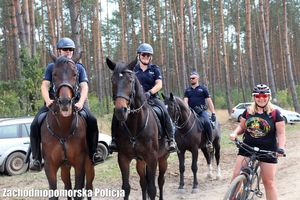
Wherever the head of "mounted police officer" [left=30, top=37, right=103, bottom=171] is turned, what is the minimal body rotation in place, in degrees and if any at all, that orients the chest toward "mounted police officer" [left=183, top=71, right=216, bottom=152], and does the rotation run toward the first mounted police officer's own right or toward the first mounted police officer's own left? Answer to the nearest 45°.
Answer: approximately 135° to the first mounted police officer's own left

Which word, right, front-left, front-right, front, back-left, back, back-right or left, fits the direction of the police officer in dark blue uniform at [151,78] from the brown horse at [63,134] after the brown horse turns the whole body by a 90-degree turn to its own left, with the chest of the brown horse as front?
front-left

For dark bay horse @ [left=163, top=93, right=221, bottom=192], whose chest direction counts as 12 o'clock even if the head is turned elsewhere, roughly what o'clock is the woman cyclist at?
The woman cyclist is roughly at 10 o'clock from the dark bay horse.

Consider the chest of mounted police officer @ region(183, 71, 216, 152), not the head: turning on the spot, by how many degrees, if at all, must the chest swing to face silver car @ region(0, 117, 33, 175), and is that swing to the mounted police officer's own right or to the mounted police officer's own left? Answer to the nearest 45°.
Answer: approximately 45° to the mounted police officer's own right

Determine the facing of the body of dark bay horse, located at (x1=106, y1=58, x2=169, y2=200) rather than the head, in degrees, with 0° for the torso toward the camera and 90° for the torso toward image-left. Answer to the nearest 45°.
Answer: approximately 45°

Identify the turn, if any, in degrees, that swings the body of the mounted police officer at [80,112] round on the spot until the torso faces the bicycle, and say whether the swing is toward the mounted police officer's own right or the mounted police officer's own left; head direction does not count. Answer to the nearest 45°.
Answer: approximately 45° to the mounted police officer's own left

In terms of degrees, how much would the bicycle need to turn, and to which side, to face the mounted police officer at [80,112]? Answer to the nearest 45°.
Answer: approximately 45° to its right

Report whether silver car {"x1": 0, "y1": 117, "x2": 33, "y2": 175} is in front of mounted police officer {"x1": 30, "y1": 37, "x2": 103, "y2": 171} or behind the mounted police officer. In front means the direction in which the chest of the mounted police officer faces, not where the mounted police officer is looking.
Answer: behind

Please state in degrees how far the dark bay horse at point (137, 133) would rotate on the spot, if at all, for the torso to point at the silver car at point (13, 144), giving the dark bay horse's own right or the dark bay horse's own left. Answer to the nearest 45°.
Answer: approximately 90° to the dark bay horse's own right
